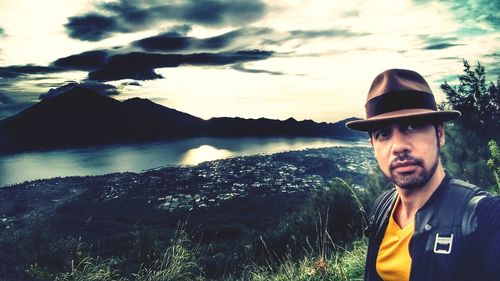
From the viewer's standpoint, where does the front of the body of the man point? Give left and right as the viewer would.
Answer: facing the viewer and to the left of the viewer

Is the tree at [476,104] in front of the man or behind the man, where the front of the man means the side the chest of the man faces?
behind
